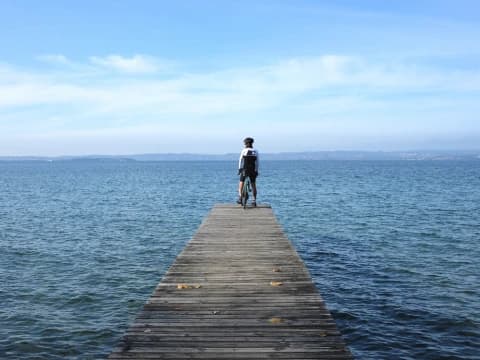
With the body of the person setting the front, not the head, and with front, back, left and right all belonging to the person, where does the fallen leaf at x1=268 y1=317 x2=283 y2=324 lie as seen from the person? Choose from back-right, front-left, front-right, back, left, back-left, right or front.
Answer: back

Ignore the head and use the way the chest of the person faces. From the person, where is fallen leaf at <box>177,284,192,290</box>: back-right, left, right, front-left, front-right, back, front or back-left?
back

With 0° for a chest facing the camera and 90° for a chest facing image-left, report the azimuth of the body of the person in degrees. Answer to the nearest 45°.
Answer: approximately 180°
